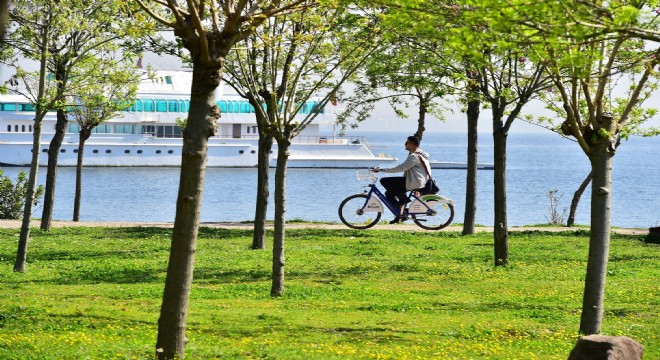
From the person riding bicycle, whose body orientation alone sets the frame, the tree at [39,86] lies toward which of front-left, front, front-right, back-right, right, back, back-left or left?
front-left

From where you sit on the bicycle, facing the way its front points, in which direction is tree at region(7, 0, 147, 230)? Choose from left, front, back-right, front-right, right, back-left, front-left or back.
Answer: front-left

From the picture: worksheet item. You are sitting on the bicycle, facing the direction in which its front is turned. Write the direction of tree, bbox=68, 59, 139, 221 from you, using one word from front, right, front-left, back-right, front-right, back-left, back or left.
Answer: front

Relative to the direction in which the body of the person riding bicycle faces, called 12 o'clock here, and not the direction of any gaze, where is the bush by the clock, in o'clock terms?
The bush is roughly at 1 o'clock from the person riding bicycle.

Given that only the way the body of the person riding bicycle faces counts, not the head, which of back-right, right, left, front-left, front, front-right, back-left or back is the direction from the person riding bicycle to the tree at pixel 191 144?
left

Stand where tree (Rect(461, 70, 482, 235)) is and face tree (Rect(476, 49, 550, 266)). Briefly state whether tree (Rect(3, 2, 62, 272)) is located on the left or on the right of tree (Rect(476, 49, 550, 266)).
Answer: right

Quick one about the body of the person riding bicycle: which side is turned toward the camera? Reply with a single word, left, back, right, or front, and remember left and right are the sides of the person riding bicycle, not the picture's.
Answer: left

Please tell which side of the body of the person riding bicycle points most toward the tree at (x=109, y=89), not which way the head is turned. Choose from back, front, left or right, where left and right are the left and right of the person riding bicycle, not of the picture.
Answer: front

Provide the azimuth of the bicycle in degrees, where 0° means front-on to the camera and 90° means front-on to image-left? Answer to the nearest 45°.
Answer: approximately 90°
